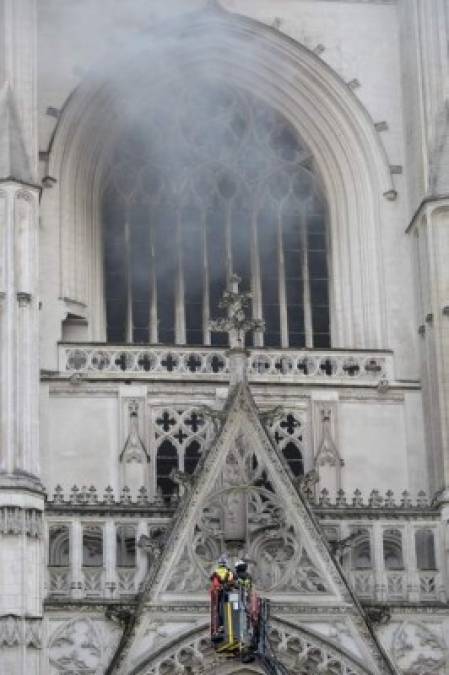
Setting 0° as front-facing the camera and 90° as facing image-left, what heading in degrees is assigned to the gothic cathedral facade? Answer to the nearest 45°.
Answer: approximately 0°
